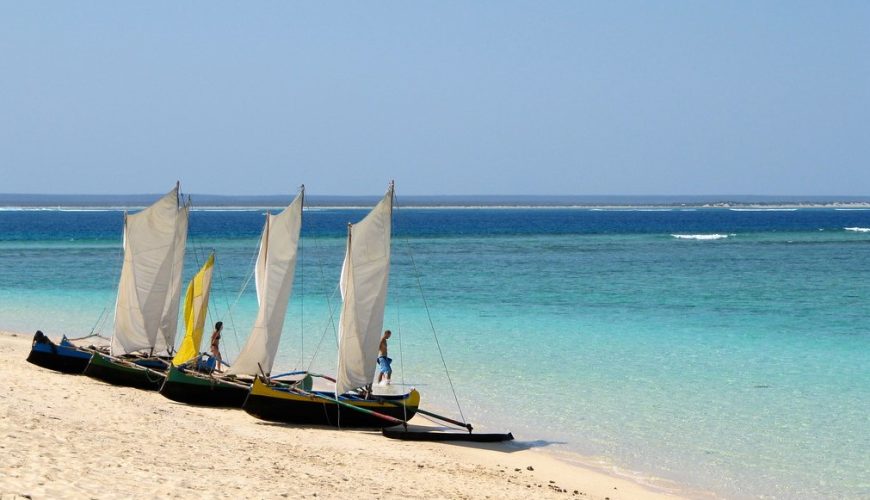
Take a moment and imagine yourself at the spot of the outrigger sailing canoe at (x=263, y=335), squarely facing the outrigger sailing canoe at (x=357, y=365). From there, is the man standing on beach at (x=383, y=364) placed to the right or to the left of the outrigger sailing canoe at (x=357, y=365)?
left

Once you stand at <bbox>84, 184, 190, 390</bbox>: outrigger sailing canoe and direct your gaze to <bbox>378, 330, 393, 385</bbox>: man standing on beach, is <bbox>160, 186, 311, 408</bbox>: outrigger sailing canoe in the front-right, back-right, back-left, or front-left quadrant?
front-right

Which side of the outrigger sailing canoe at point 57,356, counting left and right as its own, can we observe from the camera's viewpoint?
right

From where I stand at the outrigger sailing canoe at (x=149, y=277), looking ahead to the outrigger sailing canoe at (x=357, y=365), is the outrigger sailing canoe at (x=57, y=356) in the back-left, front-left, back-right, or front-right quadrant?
back-right
